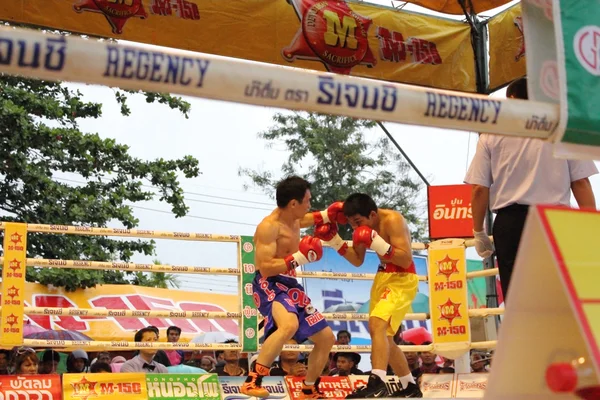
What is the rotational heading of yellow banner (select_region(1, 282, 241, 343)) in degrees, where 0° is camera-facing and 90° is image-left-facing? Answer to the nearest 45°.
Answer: approximately 0°

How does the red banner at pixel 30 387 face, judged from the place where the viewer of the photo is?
facing the viewer

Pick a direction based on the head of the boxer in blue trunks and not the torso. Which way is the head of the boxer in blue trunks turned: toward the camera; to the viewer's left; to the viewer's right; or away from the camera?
to the viewer's right

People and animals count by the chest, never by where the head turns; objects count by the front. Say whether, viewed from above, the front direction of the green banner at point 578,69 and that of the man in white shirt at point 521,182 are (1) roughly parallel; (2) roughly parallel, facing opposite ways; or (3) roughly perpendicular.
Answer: roughly parallel, facing opposite ways

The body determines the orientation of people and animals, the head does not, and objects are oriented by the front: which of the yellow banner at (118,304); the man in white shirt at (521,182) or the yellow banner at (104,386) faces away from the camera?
the man in white shirt

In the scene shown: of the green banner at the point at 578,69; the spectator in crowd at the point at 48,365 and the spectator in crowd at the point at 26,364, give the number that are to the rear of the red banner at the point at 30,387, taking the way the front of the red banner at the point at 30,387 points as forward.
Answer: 2

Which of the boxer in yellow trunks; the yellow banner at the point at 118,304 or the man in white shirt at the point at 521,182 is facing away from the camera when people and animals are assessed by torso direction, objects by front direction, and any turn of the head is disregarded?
the man in white shirt

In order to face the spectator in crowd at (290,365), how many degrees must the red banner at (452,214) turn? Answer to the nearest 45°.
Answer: approximately 45° to its right

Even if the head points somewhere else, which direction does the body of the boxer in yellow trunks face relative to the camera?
to the viewer's left

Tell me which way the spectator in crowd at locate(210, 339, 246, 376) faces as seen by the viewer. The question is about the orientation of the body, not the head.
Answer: toward the camera

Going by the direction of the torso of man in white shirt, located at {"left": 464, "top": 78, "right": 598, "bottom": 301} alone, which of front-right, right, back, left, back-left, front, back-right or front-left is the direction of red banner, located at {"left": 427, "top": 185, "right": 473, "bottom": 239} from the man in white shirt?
front

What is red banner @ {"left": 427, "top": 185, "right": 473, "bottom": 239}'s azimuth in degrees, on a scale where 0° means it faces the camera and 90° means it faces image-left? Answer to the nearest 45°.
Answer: approximately 0°

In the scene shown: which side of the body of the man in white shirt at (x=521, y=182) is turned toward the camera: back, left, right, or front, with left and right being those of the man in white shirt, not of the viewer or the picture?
back

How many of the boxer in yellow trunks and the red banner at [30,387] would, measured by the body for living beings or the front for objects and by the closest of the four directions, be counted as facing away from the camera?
0
